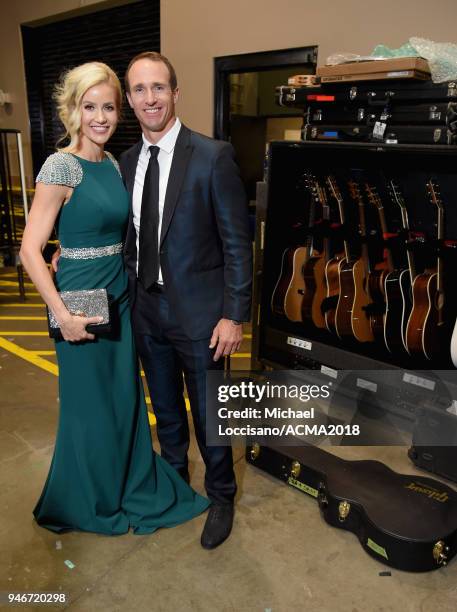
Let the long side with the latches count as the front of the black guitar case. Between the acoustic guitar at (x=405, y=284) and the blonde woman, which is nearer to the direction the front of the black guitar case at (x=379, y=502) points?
the blonde woman

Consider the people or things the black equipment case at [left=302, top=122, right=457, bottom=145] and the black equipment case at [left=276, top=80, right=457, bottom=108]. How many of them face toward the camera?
2

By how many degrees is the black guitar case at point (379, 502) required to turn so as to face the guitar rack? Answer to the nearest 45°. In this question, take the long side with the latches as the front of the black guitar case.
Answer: approximately 135° to its right

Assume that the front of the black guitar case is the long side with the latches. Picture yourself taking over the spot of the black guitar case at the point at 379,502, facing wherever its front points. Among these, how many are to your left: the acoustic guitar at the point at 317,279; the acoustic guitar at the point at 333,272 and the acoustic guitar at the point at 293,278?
0

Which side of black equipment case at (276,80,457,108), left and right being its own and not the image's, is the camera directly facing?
front

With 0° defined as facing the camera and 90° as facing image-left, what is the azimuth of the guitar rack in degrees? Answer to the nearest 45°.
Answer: approximately 45°

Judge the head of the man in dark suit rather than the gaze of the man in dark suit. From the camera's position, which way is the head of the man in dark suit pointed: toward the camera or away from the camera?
toward the camera

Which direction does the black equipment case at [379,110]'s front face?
toward the camera

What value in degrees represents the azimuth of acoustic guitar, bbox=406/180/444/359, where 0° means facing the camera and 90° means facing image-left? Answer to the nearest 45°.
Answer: approximately 315°

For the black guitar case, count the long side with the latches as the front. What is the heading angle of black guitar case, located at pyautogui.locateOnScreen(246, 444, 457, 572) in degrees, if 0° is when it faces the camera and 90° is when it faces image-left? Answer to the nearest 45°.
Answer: approximately 45°

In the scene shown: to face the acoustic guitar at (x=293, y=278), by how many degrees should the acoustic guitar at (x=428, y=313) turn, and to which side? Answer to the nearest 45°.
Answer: approximately 135° to its right

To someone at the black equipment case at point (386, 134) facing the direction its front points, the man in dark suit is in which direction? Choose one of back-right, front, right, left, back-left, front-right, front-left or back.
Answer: front-right
